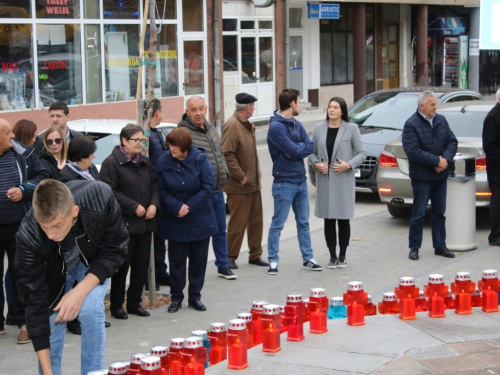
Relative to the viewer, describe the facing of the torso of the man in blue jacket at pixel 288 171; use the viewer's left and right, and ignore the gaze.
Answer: facing the viewer and to the right of the viewer

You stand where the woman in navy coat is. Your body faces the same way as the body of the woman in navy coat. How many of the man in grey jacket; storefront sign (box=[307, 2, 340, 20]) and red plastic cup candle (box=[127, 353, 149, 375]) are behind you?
2

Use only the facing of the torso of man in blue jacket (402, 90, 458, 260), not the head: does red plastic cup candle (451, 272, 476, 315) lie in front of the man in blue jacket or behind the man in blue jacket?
in front

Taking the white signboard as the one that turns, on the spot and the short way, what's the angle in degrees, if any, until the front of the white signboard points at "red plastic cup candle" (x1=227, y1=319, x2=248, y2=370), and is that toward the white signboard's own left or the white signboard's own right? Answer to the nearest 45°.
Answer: approximately 45° to the white signboard's own right

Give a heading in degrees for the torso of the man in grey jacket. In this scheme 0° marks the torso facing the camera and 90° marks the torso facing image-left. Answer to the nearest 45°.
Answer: approximately 315°

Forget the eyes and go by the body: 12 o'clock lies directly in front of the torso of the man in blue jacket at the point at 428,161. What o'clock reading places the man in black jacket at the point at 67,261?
The man in black jacket is roughly at 2 o'clock from the man in blue jacket.

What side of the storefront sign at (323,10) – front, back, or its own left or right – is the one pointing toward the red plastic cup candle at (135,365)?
front

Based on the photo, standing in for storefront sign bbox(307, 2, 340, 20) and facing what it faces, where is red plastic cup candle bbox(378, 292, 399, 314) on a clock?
The red plastic cup candle is roughly at 12 o'clock from the storefront sign.

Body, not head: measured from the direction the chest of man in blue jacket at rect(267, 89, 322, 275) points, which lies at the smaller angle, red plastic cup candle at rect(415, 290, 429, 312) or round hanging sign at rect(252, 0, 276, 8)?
the red plastic cup candle

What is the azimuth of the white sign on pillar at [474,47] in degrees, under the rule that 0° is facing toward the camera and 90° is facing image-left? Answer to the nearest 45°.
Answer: approximately 0°
